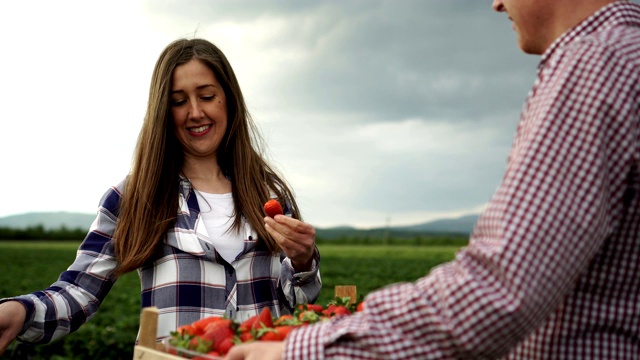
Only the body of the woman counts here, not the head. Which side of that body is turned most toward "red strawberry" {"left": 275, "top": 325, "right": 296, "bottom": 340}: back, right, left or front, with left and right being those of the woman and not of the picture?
front

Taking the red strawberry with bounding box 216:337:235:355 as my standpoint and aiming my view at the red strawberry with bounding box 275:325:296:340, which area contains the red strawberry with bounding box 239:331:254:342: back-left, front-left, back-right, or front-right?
front-left

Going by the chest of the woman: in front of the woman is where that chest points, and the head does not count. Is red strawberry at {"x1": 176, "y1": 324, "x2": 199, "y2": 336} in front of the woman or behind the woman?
in front

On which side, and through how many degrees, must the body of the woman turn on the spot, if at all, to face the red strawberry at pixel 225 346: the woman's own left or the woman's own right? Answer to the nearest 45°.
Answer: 0° — they already face it

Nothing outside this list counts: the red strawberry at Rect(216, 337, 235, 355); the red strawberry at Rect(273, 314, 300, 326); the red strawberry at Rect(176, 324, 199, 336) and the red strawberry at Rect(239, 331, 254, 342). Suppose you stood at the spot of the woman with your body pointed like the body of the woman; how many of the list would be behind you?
0

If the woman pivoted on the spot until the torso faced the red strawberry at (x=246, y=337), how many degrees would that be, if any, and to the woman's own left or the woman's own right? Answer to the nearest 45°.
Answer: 0° — they already face it

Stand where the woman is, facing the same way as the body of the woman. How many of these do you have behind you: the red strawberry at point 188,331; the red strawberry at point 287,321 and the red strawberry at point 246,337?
0

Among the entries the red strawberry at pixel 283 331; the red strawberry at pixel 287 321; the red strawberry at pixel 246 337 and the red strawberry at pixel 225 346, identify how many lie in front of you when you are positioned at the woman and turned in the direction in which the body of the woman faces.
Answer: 4

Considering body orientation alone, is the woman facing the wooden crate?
yes

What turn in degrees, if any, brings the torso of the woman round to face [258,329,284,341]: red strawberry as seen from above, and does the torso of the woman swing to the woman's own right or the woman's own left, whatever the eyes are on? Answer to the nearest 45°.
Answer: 0° — they already face it

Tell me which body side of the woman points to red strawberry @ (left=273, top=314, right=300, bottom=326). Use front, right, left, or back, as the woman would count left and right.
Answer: front

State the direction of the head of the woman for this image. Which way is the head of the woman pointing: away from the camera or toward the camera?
toward the camera

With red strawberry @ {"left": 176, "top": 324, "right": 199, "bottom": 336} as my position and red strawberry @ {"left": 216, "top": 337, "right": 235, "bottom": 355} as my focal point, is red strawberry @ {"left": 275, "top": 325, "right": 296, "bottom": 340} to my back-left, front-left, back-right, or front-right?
front-left

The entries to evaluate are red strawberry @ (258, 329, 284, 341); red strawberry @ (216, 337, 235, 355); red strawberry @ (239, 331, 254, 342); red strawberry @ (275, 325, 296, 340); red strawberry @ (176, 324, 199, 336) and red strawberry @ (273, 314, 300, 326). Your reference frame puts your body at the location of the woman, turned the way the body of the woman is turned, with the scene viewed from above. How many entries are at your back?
0

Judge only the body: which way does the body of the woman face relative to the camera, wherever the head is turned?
toward the camera
